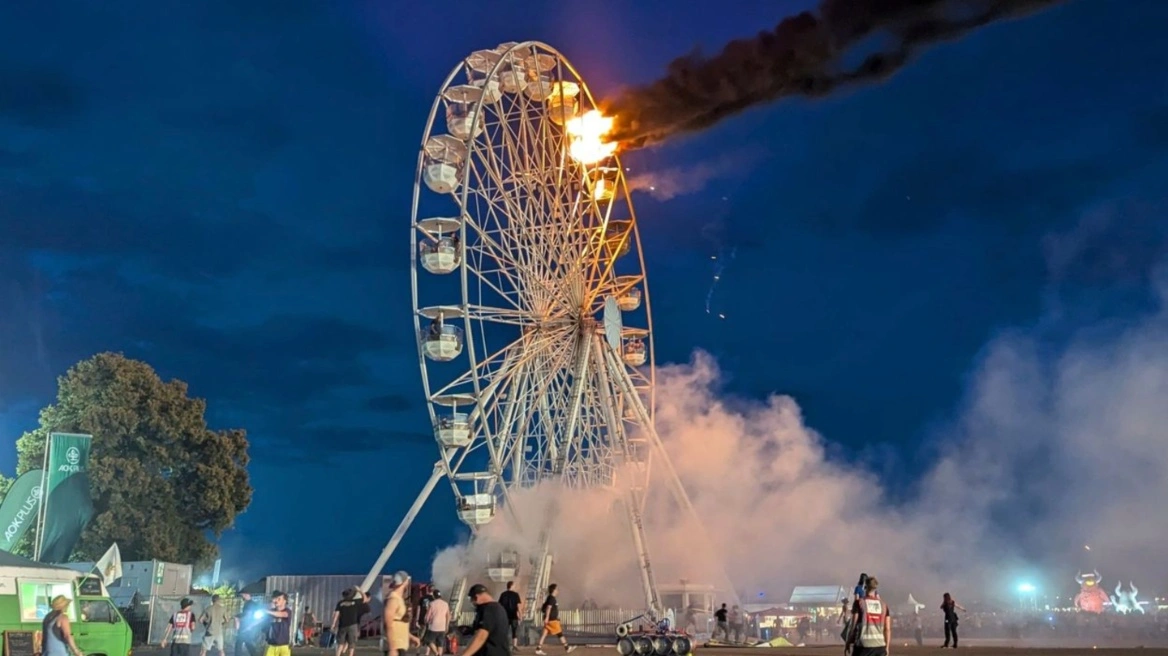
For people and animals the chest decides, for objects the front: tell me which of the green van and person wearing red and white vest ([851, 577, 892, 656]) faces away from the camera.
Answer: the person wearing red and white vest

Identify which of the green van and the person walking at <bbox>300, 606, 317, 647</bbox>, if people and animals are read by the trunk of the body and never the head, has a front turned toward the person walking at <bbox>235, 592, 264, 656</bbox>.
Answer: the green van

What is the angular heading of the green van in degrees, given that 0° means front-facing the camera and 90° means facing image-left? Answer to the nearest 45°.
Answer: approximately 270°

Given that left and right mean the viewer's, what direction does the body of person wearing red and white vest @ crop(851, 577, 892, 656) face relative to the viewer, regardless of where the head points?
facing away from the viewer

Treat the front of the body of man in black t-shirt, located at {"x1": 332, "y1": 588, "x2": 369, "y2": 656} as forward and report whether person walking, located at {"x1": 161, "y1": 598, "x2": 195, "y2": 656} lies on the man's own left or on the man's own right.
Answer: on the man's own left

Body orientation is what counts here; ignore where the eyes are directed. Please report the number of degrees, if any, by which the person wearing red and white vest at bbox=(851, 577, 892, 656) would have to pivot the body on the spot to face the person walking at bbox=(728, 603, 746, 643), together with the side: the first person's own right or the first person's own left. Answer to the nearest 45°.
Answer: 0° — they already face them

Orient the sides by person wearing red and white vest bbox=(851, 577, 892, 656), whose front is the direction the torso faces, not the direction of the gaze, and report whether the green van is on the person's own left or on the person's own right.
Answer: on the person's own left

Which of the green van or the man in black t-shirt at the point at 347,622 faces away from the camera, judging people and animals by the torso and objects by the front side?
the man in black t-shirt
